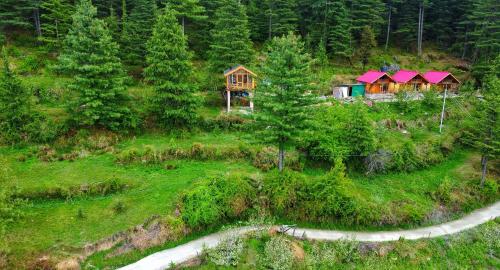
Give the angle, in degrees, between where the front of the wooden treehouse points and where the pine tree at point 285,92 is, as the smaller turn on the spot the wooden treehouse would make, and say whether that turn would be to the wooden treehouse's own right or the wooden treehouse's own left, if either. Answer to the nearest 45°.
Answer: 0° — it already faces it

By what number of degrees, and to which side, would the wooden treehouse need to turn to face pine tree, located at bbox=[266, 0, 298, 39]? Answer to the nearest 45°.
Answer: approximately 180°

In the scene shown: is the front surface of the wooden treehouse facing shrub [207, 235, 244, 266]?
yes

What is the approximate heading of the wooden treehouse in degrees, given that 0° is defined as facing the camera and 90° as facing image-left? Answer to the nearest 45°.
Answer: approximately 0°

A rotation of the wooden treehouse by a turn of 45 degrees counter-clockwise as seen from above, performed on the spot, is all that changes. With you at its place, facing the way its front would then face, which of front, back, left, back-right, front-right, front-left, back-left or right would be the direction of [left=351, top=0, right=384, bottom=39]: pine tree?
left

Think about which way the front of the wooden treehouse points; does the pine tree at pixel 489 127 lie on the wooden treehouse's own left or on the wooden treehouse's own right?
on the wooden treehouse's own left

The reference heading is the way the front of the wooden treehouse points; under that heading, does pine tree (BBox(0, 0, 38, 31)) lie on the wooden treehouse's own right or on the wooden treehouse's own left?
on the wooden treehouse's own right

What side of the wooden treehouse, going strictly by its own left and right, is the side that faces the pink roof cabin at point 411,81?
left

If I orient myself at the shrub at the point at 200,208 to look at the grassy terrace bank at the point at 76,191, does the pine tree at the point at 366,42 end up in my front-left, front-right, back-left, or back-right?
back-right

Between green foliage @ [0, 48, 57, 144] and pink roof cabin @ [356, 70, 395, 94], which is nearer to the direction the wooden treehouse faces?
the green foliage

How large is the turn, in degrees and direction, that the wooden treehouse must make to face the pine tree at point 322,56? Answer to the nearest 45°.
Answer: approximately 135° to its left

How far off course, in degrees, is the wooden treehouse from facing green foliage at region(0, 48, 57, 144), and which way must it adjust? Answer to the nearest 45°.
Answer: approximately 45° to its right

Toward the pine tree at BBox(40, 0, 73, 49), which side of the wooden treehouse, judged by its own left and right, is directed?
right
